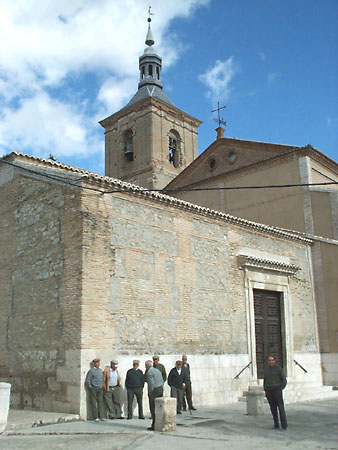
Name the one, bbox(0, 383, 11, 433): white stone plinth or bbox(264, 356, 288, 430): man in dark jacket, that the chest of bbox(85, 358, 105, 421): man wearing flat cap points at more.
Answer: the man in dark jacket

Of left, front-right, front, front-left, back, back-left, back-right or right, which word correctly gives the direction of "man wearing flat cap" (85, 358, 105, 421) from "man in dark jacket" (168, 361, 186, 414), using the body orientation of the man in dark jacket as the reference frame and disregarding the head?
front-right

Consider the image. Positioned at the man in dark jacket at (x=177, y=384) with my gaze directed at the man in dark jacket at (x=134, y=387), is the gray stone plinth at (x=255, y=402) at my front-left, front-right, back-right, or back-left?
back-left

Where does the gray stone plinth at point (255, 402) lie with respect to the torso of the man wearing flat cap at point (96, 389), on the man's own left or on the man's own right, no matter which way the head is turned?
on the man's own left

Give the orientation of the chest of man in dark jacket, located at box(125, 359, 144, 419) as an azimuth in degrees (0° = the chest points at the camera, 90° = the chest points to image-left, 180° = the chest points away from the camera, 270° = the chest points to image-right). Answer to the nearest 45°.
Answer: approximately 0°

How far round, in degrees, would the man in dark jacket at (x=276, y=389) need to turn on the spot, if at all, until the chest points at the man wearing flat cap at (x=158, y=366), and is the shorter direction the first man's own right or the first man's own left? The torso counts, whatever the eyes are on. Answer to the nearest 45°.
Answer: approximately 135° to the first man's own right

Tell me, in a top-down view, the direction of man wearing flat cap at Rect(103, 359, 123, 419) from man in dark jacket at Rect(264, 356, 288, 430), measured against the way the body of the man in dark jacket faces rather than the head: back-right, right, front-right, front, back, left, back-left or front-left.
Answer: right

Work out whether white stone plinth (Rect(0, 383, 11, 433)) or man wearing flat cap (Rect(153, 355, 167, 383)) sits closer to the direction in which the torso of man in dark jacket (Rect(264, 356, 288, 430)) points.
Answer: the white stone plinth

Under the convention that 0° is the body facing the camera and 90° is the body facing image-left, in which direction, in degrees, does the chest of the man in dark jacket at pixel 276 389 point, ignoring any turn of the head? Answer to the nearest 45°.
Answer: approximately 0°

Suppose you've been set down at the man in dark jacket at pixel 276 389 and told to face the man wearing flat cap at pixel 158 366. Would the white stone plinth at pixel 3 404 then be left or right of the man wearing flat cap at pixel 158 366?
left
